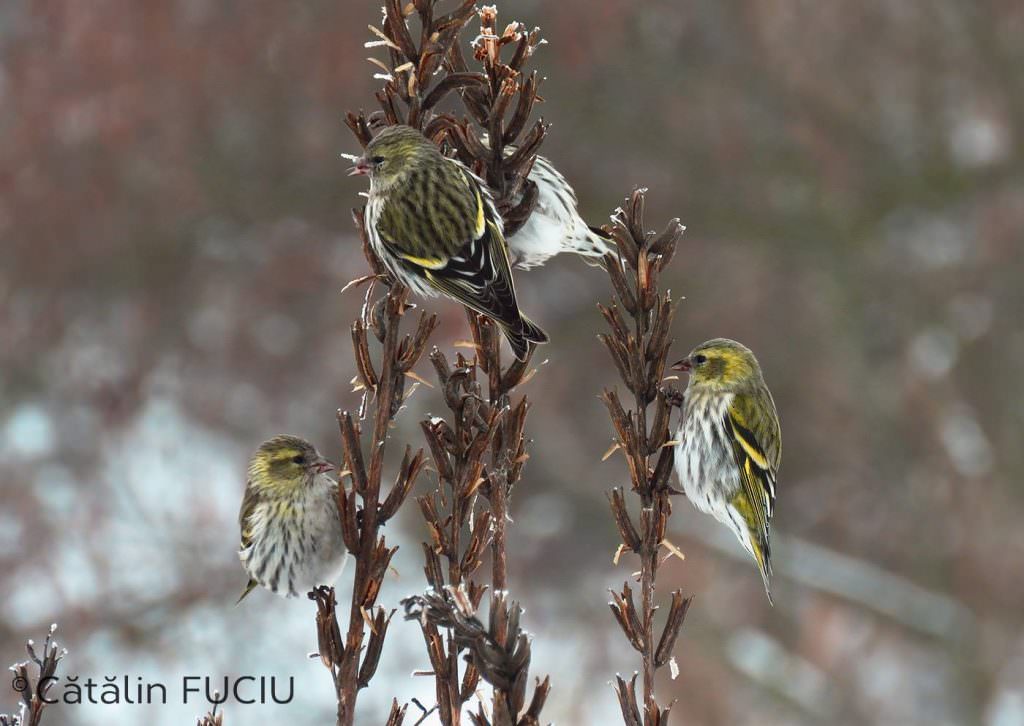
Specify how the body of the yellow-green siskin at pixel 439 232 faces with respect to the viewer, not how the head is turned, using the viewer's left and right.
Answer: facing away from the viewer and to the left of the viewer

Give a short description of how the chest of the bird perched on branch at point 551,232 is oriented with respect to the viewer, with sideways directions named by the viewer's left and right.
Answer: facing to the left of the viewer

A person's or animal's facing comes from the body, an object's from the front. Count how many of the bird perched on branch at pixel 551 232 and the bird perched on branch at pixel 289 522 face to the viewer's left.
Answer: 1

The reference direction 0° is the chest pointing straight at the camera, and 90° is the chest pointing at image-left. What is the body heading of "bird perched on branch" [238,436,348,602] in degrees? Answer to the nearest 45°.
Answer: approximately 315°

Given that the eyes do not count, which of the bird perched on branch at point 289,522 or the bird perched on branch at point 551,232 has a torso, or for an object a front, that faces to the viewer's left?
the bird perched on branch at point 551,232

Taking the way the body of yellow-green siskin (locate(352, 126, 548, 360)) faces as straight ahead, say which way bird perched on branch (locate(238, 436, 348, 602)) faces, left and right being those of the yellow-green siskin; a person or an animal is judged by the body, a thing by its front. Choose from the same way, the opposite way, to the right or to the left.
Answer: the opposite way
